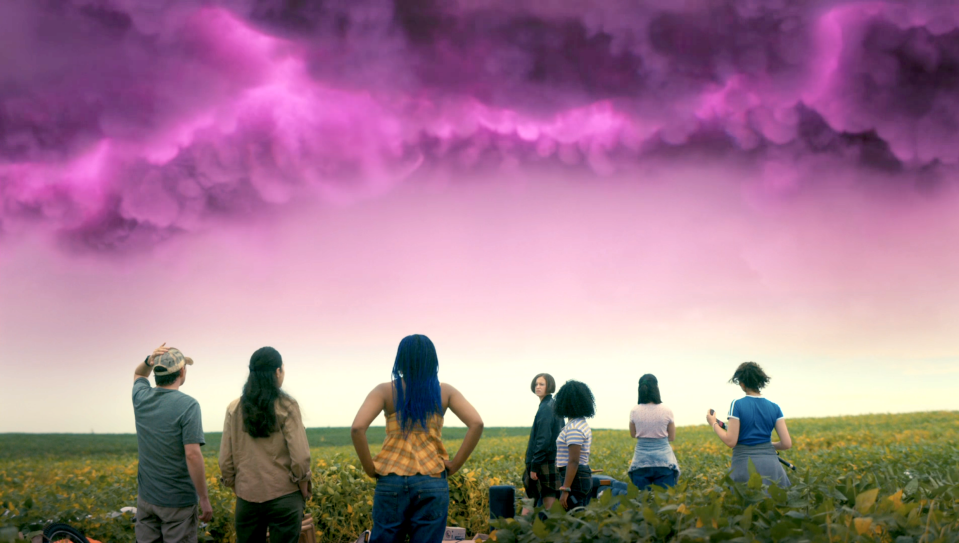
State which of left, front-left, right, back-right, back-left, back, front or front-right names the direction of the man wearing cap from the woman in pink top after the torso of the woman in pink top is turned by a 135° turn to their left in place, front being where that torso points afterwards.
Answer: front

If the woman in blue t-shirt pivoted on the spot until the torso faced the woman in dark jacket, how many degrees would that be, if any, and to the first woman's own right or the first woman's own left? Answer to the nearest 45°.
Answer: approximately 90° to the first woman's own left

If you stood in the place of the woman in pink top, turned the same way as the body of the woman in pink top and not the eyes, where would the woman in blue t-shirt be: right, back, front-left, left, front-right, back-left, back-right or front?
back-right

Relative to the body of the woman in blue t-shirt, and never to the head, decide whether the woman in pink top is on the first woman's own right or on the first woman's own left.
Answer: on the first woman's own left

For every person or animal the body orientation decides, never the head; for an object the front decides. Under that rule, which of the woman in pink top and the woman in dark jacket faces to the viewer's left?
the woman in dark jacket

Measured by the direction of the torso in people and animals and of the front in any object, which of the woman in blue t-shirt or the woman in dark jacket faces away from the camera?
the woman in blue t-shirt

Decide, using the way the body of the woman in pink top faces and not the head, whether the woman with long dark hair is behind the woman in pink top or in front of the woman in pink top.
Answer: behind

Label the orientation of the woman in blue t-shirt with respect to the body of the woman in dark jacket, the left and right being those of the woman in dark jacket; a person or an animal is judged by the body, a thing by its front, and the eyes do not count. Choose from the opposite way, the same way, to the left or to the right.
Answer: to the right

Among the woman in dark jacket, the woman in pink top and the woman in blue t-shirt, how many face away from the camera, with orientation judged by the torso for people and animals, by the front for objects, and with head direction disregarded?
2

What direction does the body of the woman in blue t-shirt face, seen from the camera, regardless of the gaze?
away from the camera

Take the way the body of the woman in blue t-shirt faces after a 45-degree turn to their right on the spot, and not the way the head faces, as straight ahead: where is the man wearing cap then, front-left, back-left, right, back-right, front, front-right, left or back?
back

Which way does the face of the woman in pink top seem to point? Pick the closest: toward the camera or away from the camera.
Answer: away from the camera

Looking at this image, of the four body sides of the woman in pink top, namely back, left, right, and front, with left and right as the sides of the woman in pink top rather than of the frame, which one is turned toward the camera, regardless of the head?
back

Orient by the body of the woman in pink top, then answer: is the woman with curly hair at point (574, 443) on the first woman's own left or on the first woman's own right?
on the first woman's own left
